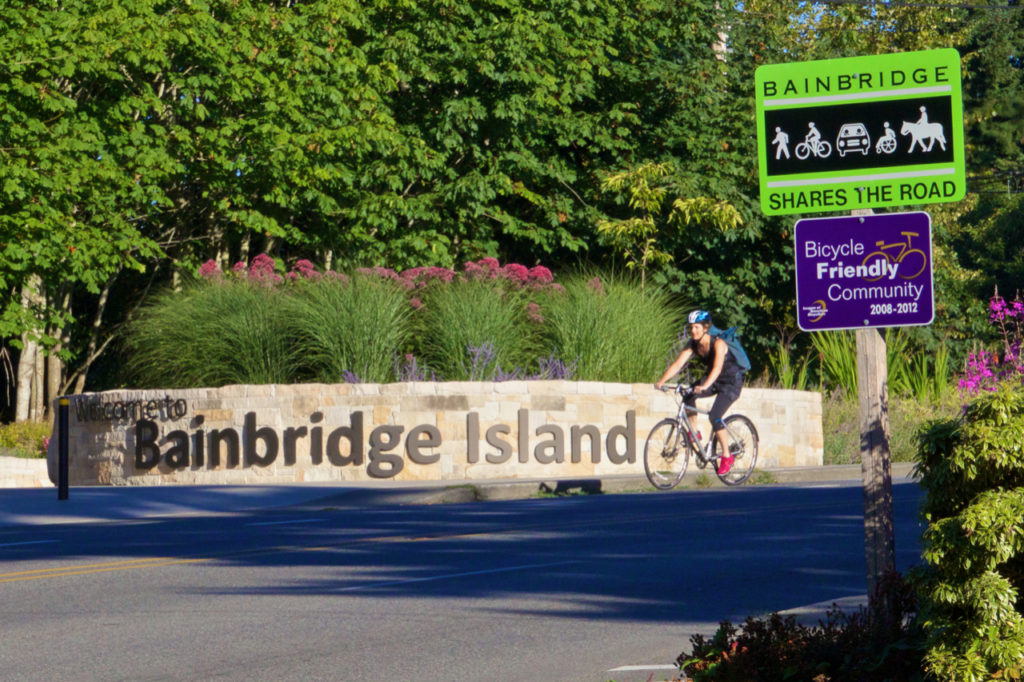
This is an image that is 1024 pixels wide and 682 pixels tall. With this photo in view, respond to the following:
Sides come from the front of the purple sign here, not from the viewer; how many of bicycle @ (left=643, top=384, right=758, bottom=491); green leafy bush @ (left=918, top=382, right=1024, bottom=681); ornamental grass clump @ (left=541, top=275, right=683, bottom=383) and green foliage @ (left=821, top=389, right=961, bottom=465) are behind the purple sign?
3

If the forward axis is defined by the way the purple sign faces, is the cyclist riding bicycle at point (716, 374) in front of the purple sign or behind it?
behind

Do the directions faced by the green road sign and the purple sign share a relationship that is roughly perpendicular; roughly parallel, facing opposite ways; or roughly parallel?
roughly parallel

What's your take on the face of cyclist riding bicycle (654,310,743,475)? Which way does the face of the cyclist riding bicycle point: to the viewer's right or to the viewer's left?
to the viewer's left

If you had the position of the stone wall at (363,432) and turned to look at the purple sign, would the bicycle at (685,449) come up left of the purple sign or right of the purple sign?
left

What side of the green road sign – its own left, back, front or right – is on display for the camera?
front

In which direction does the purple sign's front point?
toward the camera

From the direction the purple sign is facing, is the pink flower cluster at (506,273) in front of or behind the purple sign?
behind

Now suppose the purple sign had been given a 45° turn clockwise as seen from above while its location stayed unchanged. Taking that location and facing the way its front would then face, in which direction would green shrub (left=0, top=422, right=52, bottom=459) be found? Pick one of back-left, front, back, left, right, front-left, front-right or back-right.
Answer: right

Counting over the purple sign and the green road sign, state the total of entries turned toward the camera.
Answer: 2

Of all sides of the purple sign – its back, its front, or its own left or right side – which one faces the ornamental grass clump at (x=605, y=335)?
back
